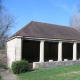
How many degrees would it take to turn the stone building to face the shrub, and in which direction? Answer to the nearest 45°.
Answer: approximately 45° to its right

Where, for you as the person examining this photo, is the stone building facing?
facing the viewer and to the right of the viewer
